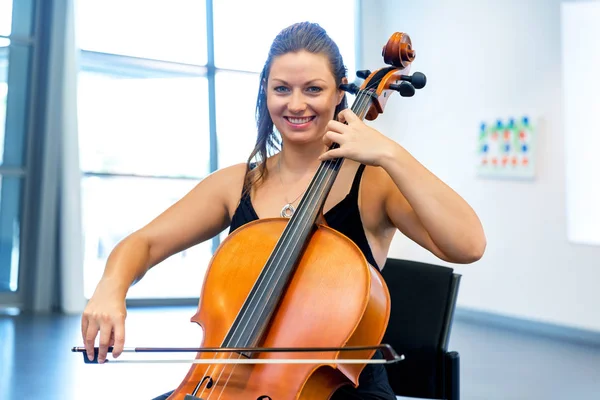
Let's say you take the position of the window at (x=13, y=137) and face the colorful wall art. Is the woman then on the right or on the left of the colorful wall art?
right

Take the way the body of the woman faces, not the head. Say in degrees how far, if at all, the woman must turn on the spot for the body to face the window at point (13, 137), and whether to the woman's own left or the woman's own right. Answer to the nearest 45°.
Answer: approximately 135° to the woman's own right

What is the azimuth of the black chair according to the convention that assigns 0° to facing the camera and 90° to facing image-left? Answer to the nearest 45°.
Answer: approximately 45°

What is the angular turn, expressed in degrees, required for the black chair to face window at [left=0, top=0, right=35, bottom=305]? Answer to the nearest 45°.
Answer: approximately 90° to its right

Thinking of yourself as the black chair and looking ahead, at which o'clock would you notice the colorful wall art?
The colorful wall art is roughly at 5 o'clock from the black chair.
